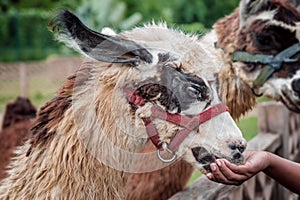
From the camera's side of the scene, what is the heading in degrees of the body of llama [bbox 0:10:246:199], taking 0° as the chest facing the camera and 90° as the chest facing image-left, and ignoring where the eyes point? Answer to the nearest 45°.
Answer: approximately 270°
